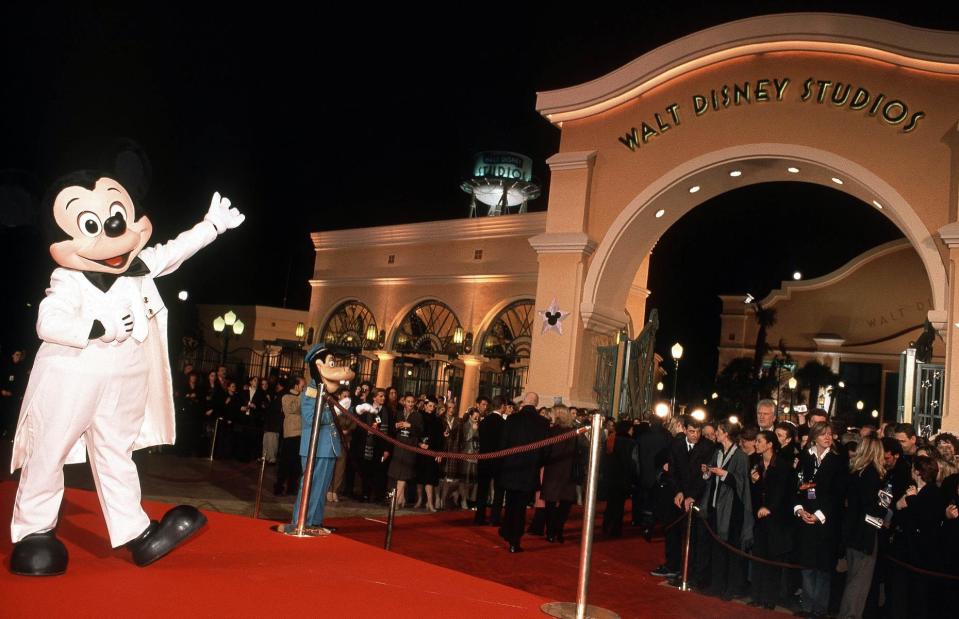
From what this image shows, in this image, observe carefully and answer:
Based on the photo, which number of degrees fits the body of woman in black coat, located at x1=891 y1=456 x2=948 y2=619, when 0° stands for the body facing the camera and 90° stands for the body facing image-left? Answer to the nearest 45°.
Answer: approximately 45°

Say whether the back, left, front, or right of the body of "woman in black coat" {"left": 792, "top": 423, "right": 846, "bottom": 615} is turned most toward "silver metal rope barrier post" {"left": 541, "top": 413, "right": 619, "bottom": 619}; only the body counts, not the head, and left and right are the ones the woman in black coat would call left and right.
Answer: front

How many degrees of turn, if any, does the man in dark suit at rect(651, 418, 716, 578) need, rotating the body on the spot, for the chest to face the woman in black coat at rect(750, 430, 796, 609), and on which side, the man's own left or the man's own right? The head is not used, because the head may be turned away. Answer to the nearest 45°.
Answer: approximately 90° to the man's own left

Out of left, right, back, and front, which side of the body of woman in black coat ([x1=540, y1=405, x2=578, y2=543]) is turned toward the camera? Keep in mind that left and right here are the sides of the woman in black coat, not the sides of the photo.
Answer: back

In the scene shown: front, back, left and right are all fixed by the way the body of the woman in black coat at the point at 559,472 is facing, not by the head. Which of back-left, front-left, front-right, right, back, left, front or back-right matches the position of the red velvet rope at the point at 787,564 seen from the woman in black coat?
back-right

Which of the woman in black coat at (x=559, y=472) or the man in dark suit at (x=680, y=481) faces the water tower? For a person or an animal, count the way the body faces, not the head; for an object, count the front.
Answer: the woman in black coat

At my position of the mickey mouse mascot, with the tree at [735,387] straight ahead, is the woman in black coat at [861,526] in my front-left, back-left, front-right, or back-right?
front-right

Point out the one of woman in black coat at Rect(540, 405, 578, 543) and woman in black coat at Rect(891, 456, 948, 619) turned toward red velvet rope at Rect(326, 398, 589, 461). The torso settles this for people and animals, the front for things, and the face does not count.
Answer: woman in black coat at Rect(891, 456, 948, 619)

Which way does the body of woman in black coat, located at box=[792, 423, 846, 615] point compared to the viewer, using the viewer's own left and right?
facing the viewer and to the left of the viewer

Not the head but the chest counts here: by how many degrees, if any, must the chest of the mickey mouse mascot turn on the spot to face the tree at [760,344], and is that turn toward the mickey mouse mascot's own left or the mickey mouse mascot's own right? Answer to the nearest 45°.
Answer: approximately 90° to the mickey mouse mascot's own left

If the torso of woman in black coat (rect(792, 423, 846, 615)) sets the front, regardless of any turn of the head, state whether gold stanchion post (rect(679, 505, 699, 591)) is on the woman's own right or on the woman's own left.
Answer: on the woman's own right

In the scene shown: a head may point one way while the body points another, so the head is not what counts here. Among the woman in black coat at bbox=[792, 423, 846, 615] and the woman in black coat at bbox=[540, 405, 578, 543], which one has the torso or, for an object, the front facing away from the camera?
the woman in black coat at bbox=[540, 405, 578, 543]

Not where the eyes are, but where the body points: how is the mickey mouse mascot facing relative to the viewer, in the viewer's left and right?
facing the viewer and to the right of the viewer

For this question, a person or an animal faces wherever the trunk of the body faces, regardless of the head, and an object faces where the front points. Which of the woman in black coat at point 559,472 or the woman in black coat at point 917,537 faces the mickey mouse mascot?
the woman in black coat at point 917,537

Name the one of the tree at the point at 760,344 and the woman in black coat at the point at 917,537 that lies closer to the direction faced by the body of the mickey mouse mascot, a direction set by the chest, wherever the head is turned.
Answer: the woman in black coat

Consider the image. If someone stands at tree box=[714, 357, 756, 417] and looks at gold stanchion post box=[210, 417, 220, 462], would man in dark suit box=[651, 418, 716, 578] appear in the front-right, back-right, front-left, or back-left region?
front-left
